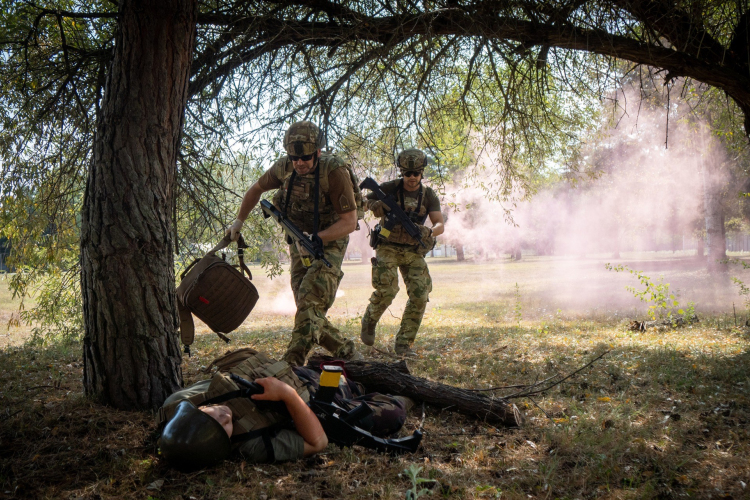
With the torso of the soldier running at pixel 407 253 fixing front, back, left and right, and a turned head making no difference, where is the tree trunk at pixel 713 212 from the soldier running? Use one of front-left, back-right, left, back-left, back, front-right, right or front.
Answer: back-left

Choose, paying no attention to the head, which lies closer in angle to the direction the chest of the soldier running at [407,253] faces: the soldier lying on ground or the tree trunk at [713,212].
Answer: the soldier lying on ground

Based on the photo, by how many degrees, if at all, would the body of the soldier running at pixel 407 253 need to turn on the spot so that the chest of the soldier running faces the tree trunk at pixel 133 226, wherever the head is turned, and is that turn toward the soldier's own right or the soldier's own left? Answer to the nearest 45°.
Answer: approximately 45° to the soldier's own right

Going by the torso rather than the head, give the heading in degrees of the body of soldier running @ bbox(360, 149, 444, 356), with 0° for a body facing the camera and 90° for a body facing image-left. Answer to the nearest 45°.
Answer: approximately 0°

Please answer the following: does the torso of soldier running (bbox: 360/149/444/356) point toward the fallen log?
yes

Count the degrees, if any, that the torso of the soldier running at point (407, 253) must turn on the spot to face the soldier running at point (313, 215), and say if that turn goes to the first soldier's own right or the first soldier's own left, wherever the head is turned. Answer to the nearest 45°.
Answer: approximately 45° to the first soldier's own right

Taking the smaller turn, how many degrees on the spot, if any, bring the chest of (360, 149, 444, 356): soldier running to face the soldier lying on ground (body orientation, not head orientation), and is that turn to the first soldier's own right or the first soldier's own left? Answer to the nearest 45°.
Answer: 0° — they already face them
